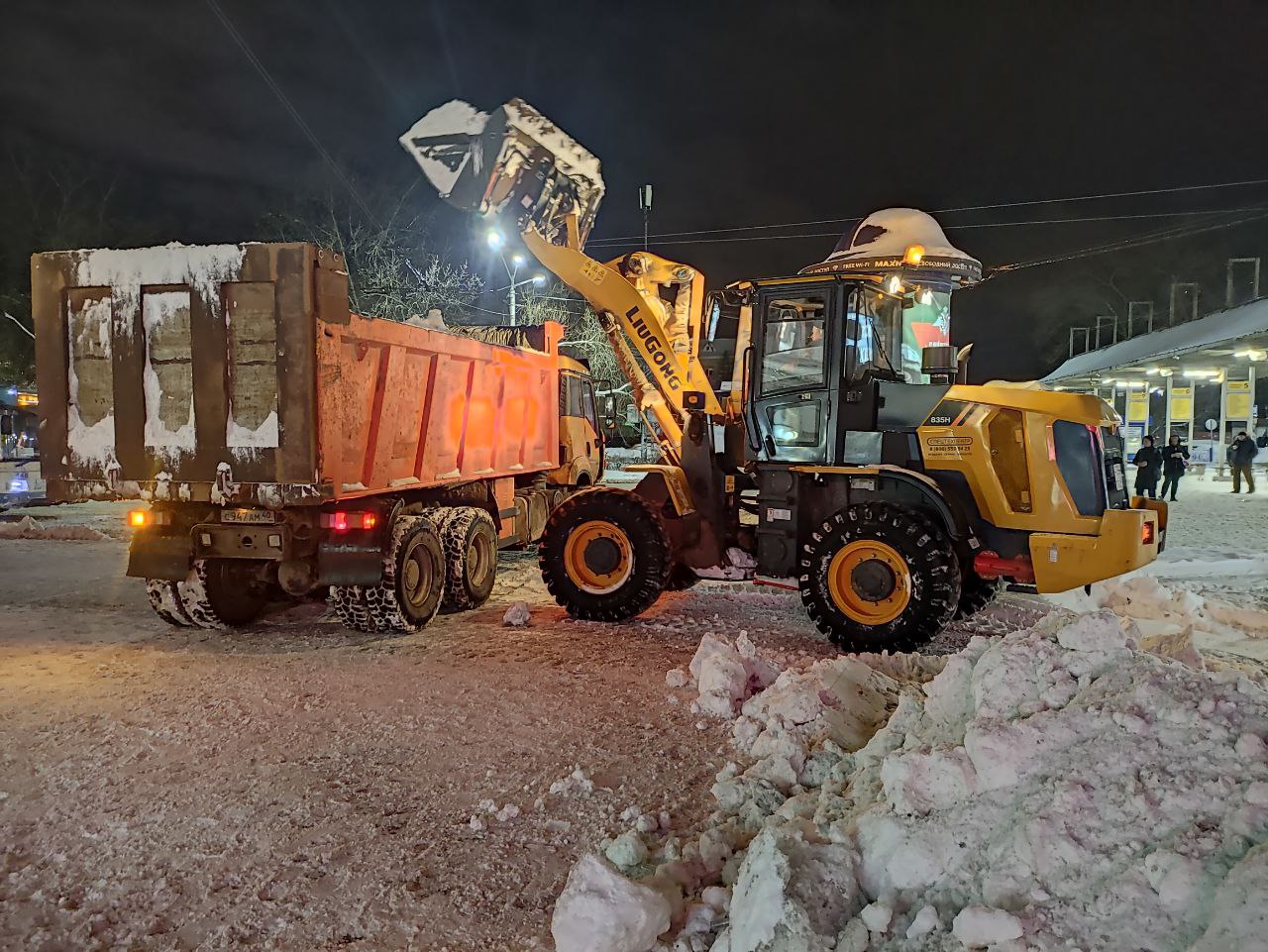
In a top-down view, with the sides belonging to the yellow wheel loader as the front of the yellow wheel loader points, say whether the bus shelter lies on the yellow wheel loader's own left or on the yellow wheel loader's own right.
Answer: on the yellow wheel loader's own right

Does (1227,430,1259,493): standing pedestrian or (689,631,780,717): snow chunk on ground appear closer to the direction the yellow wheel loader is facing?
the snow chunk on ground

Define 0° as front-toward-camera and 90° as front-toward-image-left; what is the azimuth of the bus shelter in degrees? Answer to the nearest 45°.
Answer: approximately 45°

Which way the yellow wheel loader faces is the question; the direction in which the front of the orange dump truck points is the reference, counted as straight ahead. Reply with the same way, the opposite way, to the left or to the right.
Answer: to the left

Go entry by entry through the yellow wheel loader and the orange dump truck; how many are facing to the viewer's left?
1

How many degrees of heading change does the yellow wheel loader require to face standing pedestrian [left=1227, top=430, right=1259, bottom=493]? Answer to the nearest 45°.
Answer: approximately 135° to its right

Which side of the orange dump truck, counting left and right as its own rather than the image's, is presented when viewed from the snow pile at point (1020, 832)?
right

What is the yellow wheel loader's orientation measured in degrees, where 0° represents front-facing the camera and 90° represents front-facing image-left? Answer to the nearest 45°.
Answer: approximately 90°

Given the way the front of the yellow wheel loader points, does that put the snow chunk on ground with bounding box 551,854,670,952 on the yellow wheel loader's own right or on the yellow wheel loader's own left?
on the yellow wheel loader's own left

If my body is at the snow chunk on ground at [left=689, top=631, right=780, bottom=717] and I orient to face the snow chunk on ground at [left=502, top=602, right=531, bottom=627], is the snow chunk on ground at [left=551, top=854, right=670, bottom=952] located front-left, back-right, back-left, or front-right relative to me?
back-left

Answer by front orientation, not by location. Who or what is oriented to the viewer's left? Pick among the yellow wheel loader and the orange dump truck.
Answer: the yellow wheel loader

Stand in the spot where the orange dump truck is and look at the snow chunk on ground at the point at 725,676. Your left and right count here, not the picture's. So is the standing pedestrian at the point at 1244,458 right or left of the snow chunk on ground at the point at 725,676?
left
